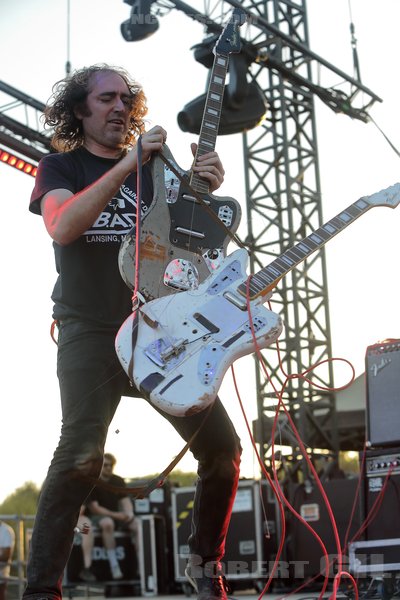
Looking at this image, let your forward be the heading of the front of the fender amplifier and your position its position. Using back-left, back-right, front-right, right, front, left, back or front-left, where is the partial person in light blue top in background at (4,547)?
right

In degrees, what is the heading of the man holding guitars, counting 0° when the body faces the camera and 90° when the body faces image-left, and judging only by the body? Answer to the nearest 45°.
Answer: approximately 315°

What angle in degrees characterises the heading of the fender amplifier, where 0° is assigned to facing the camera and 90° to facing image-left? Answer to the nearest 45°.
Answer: approximately 45°

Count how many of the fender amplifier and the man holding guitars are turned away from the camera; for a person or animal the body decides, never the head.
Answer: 0

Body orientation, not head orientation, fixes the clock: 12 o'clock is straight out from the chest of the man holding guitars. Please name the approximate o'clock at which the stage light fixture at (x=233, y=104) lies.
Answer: The stage light fixture is roughly at 8 o'clock from the man holding guitars.

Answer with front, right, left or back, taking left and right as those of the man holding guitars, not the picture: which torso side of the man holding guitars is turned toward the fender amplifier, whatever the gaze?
left

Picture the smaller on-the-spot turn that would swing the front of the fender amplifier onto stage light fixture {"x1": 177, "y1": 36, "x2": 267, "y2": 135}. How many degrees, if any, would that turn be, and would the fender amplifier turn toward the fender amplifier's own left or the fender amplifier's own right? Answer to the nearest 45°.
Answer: approximately 135° to the fender amplifier's own right

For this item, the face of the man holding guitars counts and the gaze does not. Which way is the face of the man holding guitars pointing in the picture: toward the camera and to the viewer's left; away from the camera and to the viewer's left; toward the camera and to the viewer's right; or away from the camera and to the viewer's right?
toward the camera and to the viewer's right

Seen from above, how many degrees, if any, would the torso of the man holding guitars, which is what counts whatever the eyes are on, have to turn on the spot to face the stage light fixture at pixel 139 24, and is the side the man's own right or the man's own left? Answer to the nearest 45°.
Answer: approximately 135° to the man's own left
